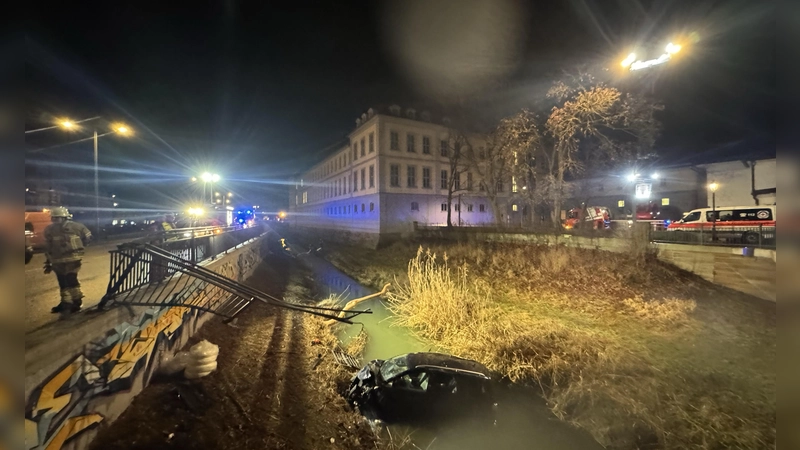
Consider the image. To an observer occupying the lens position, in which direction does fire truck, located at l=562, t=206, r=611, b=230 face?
facing to the left of the viewer

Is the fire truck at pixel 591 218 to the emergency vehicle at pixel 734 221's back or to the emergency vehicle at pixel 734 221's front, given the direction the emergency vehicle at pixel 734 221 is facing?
to the front

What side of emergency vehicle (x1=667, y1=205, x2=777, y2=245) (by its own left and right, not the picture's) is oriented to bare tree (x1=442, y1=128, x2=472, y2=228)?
front

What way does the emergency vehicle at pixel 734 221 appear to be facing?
to the viewer's left

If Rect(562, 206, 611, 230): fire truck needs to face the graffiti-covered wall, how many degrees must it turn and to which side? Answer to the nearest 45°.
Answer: approximately 90° to its left

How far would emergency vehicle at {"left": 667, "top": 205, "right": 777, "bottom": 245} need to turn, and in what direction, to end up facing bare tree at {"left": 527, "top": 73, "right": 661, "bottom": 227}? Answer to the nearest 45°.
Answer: approximately 45° to its left

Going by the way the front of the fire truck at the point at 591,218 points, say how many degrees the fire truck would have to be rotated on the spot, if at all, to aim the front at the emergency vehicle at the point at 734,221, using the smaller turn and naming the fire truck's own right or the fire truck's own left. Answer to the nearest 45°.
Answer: approximately 135° to the fire truck's own left

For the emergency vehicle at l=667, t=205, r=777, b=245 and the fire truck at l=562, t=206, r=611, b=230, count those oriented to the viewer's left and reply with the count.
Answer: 2

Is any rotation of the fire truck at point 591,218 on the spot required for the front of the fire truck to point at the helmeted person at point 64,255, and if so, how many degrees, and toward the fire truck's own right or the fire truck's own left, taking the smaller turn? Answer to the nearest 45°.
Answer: approximately 90° to the fire truck's own left
